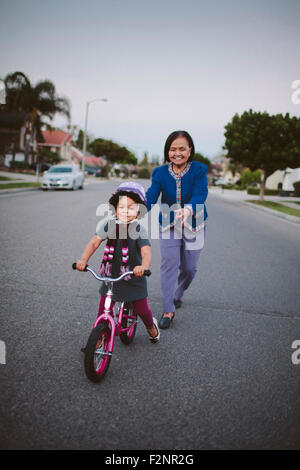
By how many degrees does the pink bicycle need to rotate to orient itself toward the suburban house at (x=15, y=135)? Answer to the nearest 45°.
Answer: approximately 135° to its right

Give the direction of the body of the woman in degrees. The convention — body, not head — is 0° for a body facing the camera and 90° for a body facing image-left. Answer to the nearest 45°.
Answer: approximately 0°

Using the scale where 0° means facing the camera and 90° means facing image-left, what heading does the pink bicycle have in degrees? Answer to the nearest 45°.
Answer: approximately 45°

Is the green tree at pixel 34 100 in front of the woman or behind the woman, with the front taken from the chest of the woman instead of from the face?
behind

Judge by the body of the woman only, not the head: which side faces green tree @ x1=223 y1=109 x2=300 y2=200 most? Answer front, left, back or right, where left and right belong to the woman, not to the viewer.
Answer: back

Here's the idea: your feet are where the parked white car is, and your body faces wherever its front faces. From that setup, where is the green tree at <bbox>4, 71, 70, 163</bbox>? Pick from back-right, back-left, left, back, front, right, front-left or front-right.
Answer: back-right

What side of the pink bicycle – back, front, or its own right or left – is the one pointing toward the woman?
back

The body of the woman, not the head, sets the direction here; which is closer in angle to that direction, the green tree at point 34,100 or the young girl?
the young girl
